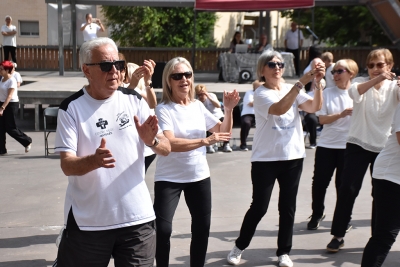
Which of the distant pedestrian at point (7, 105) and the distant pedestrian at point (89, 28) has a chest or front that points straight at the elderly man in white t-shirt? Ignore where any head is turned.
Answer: the distant pedestrian at point (89, 28)

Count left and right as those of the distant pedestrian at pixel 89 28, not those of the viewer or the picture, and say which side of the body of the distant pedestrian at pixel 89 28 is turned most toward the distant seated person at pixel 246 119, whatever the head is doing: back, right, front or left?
front

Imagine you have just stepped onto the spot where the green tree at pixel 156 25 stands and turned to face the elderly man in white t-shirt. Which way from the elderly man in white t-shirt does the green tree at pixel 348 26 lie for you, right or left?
left

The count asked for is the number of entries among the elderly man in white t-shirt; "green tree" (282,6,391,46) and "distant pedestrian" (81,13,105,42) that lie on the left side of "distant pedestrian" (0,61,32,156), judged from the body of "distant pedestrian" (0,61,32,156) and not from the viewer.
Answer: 1

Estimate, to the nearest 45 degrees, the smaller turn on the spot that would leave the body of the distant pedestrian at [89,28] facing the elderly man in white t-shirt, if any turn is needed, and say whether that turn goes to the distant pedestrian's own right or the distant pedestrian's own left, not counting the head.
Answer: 0° — they already face them

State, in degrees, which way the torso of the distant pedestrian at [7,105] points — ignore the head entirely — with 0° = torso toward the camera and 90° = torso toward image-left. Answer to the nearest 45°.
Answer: approximately 90°

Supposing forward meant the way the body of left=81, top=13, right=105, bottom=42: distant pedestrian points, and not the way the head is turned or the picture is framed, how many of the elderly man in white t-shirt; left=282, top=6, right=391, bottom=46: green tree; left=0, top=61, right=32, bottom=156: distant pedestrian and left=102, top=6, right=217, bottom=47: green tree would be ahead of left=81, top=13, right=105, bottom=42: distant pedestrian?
2

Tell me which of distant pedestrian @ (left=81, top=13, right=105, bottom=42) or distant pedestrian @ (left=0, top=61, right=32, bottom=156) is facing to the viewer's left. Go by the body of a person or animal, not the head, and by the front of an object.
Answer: distant pedestrian @ (left=0, top=61, right=32, bottom=156)

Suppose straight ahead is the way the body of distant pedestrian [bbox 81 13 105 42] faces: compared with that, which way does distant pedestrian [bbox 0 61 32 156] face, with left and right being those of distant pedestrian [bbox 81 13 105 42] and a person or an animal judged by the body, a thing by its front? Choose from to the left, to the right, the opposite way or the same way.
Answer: to the right

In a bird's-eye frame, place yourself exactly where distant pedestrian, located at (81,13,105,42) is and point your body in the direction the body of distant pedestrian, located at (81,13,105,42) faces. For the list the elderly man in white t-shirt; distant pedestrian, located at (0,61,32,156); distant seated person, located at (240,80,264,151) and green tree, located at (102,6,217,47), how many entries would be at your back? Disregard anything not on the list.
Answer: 1

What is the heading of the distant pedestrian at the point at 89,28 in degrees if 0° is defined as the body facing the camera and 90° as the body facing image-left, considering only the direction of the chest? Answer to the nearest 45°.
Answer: approximately 0°

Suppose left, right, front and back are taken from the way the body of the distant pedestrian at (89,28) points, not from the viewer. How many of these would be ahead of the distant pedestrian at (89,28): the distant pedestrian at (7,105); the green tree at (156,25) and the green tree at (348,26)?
1
